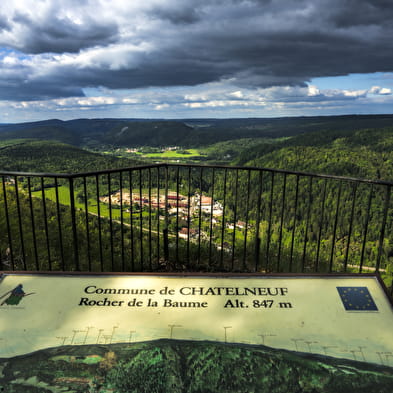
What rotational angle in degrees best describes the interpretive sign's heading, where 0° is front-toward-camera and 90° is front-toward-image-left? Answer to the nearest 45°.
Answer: approximately 0°
